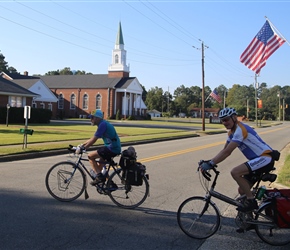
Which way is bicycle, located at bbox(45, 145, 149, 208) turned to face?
to the viewer's left

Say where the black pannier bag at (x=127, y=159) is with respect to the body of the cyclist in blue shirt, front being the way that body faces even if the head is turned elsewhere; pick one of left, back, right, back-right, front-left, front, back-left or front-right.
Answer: back-left

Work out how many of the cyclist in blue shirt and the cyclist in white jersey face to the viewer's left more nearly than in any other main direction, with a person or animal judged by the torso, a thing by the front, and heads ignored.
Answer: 2

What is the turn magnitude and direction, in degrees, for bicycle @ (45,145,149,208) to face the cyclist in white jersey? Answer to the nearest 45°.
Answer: approximately 135° to its left

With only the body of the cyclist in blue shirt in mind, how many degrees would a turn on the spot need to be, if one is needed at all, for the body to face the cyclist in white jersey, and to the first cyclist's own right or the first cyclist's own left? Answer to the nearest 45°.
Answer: approximately 135° to the first cyclist's own left

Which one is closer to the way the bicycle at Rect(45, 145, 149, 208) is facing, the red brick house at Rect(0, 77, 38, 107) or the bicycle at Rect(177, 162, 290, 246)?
the red brick house

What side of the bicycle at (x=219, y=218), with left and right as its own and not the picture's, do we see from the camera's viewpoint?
left

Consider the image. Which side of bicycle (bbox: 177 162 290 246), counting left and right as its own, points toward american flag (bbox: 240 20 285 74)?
right

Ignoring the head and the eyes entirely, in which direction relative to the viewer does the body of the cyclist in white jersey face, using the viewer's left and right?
facing to the left of the viewer

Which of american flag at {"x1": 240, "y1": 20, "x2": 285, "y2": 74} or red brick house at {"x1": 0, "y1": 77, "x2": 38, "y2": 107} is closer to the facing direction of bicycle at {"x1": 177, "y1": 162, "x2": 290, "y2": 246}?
the red brick house

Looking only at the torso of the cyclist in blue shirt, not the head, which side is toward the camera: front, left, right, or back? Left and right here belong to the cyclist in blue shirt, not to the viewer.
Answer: left

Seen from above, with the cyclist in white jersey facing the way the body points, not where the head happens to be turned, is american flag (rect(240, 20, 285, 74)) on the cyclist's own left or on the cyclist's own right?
on the cyclist's own right
